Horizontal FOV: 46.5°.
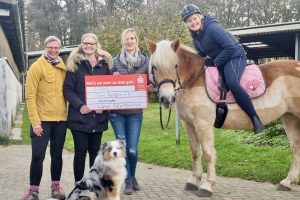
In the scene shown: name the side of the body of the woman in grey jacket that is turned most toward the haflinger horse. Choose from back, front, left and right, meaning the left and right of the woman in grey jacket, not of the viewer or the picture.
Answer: left

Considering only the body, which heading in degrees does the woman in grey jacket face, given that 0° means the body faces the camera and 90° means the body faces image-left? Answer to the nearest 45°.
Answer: approximately 0°

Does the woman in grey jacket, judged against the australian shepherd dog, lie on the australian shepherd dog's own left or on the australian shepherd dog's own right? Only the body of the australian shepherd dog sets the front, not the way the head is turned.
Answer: on the australian shepherd dog's own left

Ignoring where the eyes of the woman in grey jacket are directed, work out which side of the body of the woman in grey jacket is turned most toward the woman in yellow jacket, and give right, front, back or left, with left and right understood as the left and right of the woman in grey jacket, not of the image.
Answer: right

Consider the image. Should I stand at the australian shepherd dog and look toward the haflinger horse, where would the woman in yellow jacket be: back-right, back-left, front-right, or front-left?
back-left

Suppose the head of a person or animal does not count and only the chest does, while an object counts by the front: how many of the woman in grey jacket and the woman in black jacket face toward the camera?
2

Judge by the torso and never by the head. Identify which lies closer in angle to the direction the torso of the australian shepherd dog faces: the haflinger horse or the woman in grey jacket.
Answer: the haflinger horse

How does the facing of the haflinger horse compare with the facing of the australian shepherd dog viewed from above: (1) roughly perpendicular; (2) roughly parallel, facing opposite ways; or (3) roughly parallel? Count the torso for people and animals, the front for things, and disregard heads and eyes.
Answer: roughly perpendicular

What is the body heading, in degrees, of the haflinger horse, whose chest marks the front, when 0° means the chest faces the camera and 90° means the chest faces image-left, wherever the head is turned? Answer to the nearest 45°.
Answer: approximately 45°

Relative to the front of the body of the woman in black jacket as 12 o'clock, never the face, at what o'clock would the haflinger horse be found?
The haflinger horse is roughly at 9 o'clock from the woman in black jacket.
